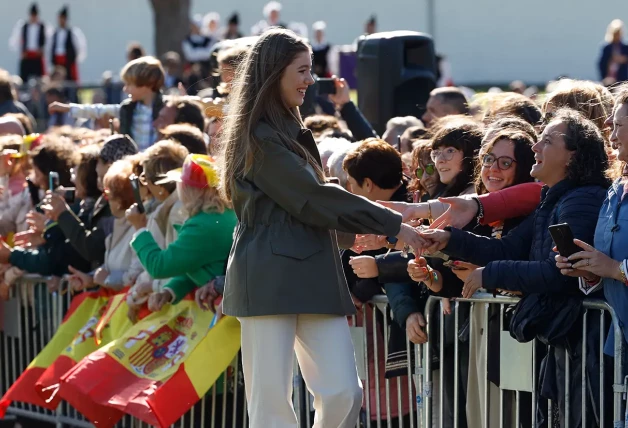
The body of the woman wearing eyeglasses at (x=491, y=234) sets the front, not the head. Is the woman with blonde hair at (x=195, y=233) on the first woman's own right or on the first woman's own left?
on the first woman's own right

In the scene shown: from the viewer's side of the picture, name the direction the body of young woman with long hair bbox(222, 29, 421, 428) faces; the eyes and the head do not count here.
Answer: to the viewer's right

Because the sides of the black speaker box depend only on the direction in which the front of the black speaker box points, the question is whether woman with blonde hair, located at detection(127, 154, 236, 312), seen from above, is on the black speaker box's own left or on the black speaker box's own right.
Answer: on the black speaker box's own right

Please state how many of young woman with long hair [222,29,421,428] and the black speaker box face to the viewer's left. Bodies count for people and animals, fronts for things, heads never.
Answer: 0

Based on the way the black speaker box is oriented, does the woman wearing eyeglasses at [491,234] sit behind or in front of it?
in front
